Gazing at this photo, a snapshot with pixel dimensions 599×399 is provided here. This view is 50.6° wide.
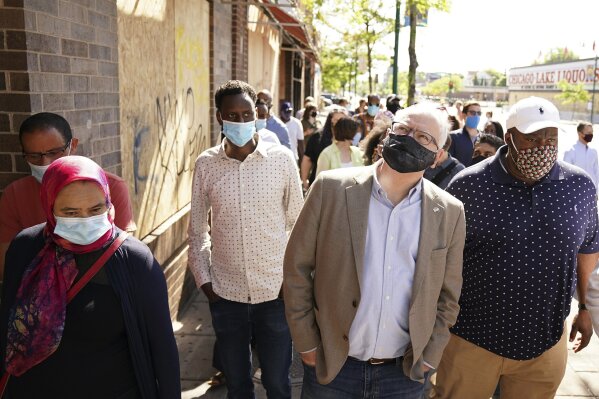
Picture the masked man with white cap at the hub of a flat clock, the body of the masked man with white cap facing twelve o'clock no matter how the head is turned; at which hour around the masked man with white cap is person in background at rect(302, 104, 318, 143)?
The person in background is roughly at 5 o'clock from the masked man with white cap.

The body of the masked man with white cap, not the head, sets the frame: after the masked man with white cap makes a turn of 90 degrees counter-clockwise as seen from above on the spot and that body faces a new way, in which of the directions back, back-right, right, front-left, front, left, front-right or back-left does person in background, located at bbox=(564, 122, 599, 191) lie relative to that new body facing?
left

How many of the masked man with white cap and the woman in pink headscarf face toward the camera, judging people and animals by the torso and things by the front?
2

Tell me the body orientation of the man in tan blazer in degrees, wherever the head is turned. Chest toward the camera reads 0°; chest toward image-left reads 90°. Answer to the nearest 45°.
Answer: approximately 0°

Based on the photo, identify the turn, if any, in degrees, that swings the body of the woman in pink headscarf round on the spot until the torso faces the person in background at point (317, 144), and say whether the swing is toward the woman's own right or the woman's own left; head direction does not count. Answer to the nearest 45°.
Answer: approximately 135° to the woman's own left

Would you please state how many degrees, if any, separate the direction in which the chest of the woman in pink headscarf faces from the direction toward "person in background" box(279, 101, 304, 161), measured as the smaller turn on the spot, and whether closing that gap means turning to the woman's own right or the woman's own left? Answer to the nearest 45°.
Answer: approximately 135° to the woman's own left

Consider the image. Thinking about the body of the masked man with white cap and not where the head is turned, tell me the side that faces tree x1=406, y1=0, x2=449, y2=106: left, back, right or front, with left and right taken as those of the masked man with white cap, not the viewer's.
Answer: back
